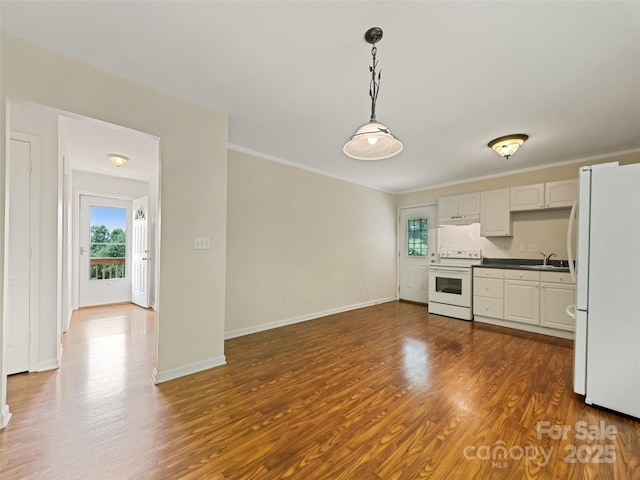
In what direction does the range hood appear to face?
toward the camera

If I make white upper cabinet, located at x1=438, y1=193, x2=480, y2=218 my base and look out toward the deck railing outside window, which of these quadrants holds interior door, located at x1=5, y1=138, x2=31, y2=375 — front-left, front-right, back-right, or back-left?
front-left

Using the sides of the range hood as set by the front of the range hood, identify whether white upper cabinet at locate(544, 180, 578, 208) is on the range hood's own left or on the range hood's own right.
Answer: on the range hood's own left

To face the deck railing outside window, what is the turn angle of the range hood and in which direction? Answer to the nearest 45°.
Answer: approximately 45° to its right

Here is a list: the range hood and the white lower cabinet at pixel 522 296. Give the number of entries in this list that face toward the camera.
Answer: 2

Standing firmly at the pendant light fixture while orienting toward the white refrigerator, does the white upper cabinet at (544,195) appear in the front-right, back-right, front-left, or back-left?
front-left

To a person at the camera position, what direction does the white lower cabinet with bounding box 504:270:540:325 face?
facing the viewer

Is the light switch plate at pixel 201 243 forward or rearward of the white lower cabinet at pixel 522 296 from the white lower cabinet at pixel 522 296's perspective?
forward
